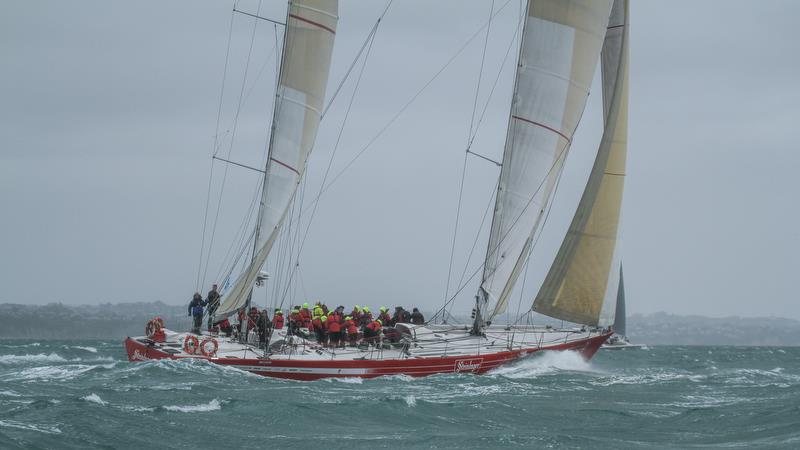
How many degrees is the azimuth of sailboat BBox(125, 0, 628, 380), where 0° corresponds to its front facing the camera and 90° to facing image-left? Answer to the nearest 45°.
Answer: approximately 270°

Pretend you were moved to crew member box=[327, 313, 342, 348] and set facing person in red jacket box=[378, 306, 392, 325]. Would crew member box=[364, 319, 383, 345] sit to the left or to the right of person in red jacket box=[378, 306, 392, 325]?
right

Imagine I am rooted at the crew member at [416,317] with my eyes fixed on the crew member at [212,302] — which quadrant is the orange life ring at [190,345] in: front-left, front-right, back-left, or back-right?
front-left

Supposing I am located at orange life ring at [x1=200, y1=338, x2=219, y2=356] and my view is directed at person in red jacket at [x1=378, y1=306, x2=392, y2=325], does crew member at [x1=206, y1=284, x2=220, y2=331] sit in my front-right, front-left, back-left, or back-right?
front-left
